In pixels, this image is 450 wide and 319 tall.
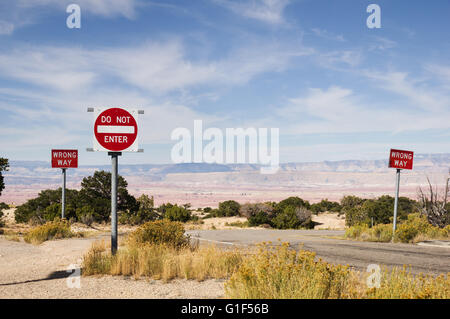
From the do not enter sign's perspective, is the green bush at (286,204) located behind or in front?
behind

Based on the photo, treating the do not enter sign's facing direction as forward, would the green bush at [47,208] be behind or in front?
behind

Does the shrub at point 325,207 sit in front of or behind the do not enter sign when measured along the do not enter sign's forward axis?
behind

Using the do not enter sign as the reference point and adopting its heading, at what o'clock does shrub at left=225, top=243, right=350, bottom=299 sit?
The shrub is roughly at 11 o'clock from the do not enter sign.

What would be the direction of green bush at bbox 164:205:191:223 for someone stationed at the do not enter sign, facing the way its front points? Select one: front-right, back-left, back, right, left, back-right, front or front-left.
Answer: back

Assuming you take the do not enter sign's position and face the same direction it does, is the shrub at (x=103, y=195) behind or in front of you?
behind

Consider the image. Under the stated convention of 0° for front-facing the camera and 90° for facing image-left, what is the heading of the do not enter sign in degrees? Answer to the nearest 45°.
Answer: approximately 0°

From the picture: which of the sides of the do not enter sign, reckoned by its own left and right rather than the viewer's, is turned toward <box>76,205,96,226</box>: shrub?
back

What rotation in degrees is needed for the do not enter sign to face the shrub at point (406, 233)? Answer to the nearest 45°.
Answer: approximately 135° to its left

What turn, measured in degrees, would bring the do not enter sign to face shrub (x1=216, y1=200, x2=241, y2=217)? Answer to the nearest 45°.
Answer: approximately 180°
